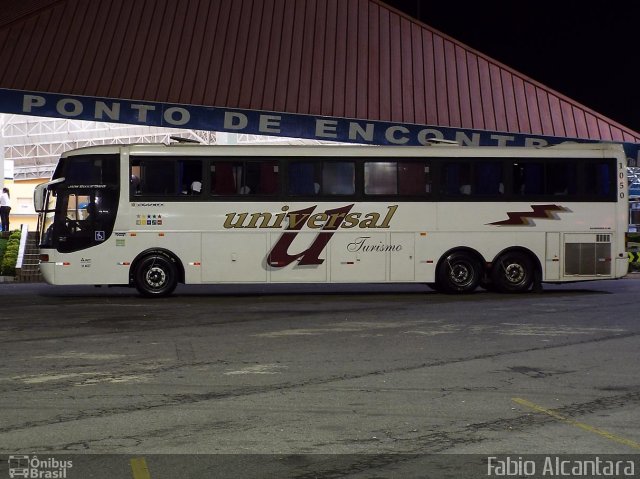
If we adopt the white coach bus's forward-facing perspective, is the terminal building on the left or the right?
on its right

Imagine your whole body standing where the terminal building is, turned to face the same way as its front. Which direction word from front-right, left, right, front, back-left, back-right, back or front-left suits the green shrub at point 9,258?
right

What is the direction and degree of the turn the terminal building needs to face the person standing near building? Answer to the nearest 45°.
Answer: approximately 90° to its right

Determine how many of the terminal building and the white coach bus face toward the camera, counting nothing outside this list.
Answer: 1

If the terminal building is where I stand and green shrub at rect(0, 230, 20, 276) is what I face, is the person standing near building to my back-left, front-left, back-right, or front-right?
front-right

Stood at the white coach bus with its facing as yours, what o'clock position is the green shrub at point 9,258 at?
The green shrub is roughly at 1 o'clock from the white coach bus.

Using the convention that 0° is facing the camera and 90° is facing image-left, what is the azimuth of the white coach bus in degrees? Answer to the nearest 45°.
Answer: approximately 90°

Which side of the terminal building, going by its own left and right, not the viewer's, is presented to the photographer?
front

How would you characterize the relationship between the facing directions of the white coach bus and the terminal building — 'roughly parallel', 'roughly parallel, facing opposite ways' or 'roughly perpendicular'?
roughly perpendicular

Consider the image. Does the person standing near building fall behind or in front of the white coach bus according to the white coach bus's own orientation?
in front

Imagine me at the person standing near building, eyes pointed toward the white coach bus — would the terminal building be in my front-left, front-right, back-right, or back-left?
front-left

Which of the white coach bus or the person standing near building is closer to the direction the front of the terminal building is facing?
the white coach bus

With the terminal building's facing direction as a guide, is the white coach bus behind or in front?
in front

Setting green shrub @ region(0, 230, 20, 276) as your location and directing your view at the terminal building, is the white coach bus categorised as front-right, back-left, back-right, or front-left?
front-right
